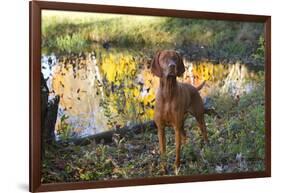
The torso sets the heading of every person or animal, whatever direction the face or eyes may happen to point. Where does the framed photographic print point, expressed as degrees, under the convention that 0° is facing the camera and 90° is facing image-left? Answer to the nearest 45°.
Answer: approximately 315°
